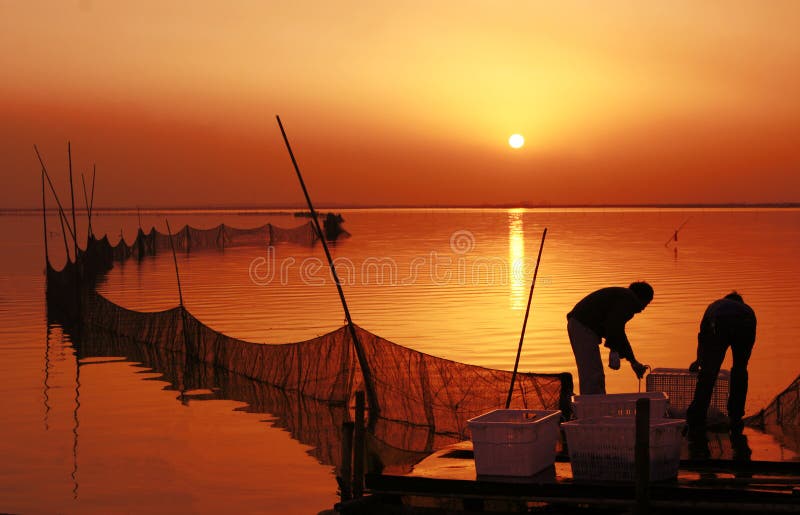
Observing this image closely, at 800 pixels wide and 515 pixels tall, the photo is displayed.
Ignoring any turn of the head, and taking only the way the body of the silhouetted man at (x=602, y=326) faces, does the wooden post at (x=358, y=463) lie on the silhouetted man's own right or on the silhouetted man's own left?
on the silhouetted man's own right

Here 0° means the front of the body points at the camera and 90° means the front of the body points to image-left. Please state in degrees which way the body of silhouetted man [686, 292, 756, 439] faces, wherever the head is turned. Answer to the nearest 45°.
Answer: approximately 180°

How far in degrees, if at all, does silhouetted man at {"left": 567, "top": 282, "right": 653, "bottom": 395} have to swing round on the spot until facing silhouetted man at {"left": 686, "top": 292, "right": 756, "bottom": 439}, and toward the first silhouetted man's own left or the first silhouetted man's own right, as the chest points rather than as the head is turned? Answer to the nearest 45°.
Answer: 0° — they already face them

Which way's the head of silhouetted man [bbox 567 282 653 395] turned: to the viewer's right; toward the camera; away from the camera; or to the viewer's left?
to the viewer's right

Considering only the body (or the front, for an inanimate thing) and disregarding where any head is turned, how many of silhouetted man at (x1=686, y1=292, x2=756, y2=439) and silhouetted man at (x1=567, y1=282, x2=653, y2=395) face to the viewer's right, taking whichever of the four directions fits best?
1

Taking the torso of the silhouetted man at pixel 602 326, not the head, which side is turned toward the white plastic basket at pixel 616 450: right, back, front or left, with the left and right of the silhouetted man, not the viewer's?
right

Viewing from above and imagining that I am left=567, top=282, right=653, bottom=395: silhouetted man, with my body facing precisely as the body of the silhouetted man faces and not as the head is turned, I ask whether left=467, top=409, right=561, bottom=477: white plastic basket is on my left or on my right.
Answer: on my right

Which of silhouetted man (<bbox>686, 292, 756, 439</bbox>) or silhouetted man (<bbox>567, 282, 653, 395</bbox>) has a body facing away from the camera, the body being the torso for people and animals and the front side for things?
silhouetted man (<bbox>686, 292, 756, 439</bbox>)

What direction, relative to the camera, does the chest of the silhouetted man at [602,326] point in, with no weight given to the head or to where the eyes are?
to the viewer's right
